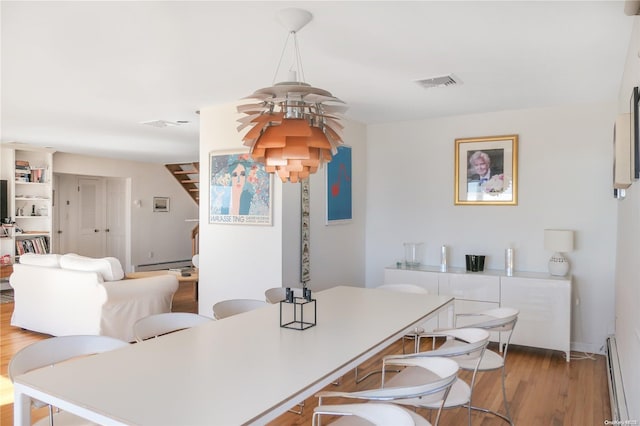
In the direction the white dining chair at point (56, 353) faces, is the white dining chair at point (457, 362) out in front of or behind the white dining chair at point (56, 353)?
in front

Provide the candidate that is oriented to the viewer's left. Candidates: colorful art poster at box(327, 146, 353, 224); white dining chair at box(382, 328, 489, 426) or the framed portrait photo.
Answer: the white dining chair

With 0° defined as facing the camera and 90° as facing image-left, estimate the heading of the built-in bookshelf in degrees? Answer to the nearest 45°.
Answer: approximately 315°

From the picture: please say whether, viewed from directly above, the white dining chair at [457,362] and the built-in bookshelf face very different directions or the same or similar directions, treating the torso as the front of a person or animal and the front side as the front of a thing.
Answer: very different directions

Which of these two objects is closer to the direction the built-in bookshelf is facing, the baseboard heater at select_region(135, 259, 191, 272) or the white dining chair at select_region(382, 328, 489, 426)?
the white dining chair

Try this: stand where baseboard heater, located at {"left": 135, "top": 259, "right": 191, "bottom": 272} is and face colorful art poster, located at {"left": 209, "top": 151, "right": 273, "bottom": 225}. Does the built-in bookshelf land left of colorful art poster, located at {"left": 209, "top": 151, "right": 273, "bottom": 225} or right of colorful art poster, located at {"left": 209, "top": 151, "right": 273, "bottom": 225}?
right

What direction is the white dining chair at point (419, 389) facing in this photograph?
to the viewer's left

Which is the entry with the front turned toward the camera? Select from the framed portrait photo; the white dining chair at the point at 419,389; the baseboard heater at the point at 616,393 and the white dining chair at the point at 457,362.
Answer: the framed portrait photo

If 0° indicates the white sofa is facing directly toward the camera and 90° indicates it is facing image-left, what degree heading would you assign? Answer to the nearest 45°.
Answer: approximately 225°

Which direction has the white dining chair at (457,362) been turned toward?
to the viewer's left

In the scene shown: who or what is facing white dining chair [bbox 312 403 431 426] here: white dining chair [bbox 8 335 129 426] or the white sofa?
white dining chair [bbox 8 335 129 426]

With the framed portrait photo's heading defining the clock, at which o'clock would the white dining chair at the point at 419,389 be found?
The white dining chair is roughly at 12 o'clock from the framed portrait photo.

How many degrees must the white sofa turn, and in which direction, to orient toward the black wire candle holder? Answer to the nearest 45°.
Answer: approximately 135° to its right

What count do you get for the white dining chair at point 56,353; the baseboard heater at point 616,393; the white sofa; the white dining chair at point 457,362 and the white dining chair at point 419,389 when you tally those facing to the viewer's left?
3

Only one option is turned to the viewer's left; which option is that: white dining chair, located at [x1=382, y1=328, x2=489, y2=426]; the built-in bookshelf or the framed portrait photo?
the white dining chair

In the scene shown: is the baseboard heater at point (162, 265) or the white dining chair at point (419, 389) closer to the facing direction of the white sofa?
the baseboard heater
